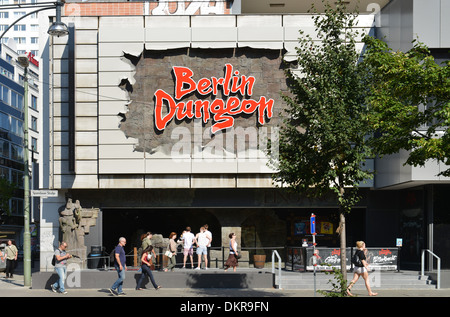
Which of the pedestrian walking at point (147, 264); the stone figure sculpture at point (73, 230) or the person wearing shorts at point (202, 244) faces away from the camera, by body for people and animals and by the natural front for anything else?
the person wearing shorts

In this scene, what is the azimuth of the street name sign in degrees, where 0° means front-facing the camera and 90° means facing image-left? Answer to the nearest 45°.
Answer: approximately 0°

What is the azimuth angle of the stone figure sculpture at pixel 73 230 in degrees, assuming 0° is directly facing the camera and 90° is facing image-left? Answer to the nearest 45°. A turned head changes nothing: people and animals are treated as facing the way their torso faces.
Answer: approximately 0°

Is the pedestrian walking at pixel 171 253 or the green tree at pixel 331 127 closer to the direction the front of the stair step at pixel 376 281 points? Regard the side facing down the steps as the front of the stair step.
the green tree
